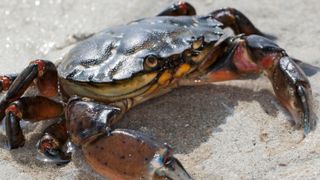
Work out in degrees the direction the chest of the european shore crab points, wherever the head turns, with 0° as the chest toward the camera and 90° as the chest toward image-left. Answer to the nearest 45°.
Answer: approximately 315°
